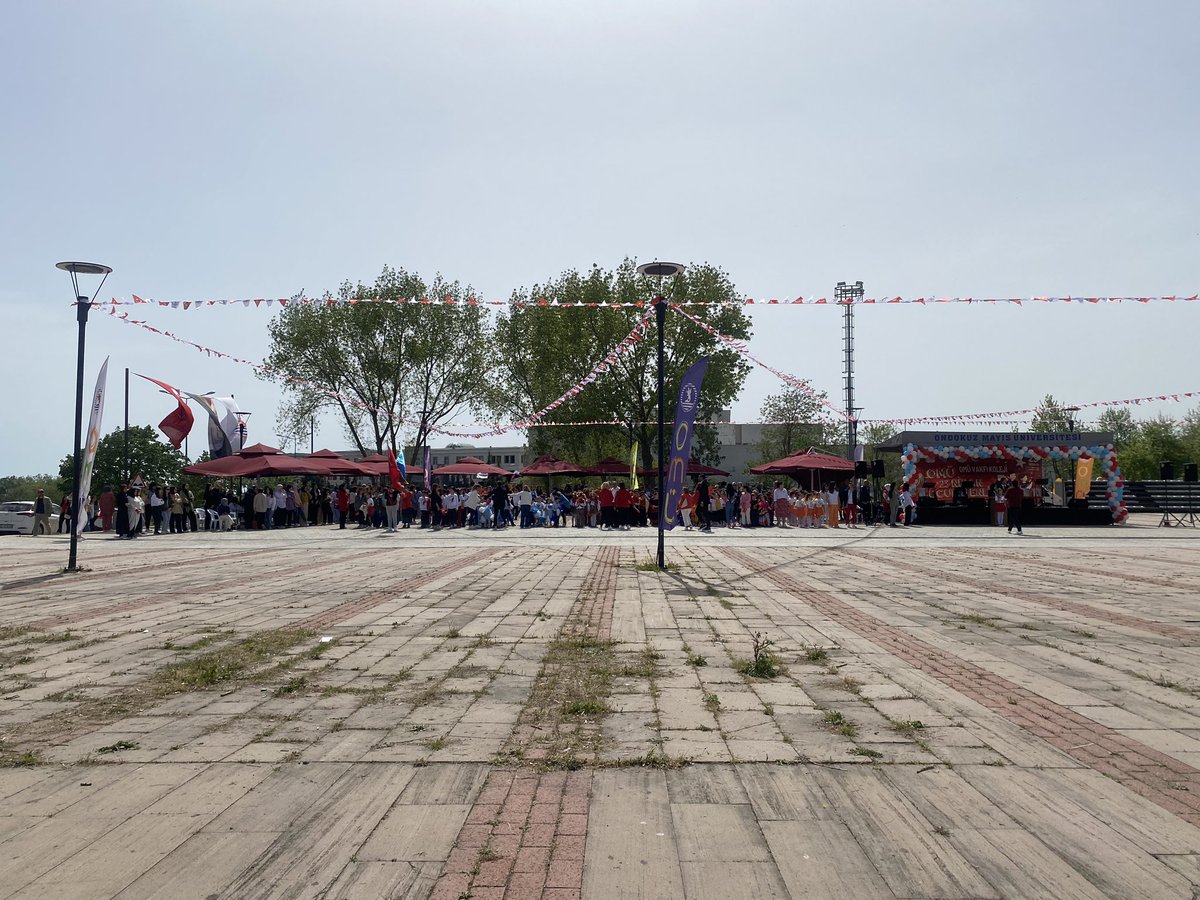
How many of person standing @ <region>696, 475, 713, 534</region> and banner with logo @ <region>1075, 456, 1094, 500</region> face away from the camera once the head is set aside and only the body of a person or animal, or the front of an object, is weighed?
1

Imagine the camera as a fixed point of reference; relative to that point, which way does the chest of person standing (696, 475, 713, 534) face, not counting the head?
away from the camera

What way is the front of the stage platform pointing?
toward the camera

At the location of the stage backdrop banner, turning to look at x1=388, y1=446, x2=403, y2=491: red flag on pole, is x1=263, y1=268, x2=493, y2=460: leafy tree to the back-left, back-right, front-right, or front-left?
front-right

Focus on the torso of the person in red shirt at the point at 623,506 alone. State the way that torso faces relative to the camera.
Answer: away from the camera

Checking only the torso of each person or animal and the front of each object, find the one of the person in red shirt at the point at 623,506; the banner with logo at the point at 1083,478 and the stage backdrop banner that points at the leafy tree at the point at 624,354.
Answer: the person in red shirt

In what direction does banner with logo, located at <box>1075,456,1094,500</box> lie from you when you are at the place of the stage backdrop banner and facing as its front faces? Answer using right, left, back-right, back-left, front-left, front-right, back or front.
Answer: left

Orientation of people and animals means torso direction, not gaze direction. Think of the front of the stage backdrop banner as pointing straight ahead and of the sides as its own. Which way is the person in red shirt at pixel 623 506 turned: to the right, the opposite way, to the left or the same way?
the opposite way

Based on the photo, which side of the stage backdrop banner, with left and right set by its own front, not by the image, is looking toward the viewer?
front

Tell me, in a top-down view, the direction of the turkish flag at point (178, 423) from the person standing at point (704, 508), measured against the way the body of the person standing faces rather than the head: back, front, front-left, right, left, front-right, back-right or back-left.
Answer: left

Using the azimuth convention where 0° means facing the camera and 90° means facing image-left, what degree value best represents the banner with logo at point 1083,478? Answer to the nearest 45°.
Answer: approximately 0°

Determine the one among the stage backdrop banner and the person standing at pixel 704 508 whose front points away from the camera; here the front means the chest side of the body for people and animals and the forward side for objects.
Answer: the person standing

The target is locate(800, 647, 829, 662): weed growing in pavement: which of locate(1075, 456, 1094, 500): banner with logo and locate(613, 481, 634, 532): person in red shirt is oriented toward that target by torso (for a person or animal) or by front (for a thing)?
the banner with logo

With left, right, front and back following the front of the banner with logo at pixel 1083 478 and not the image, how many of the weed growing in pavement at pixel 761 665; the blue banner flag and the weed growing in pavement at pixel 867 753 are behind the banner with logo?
0
